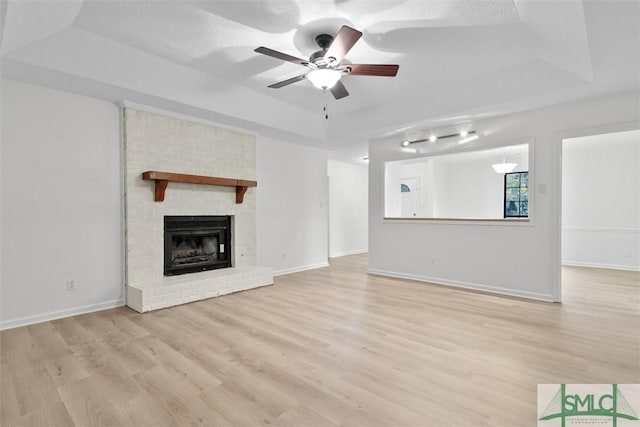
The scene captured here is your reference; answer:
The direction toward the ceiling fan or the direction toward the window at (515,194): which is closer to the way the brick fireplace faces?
the ceiling fan

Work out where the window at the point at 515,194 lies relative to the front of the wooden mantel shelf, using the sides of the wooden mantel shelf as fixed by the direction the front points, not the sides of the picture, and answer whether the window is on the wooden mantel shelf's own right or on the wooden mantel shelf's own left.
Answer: on the wooden mantel shelf's own left

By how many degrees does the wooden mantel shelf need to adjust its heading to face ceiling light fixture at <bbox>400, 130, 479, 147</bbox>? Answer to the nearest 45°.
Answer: approximately 45° to its left

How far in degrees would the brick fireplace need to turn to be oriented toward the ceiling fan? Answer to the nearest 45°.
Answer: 0° — it already faces it

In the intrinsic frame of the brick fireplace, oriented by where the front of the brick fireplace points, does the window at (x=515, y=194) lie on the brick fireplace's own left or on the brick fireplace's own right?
on the brick fireplace's own left
